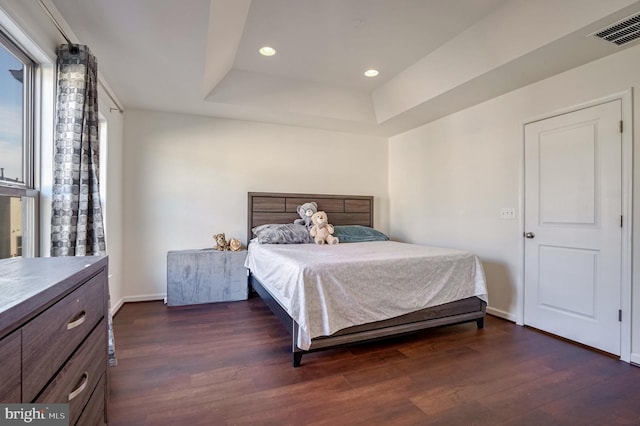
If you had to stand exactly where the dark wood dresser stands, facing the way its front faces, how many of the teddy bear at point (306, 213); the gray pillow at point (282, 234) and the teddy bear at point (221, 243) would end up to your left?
3

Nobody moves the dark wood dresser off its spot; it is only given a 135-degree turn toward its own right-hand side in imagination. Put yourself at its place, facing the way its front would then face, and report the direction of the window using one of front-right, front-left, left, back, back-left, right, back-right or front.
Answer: right

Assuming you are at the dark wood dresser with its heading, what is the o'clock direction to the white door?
The white door is roughly at 11 o'clock from the dark wood dresser.

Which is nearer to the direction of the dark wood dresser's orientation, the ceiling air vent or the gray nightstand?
the ceiling air vent

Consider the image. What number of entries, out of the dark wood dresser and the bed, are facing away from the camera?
0

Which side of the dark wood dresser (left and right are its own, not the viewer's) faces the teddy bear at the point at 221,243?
left

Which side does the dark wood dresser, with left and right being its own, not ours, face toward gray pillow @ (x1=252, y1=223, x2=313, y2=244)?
left

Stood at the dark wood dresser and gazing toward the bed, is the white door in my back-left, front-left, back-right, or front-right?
front-right

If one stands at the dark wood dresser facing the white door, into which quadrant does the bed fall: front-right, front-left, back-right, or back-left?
front-left

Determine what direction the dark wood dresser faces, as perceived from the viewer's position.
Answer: facing the viewer and to the right of the viewer

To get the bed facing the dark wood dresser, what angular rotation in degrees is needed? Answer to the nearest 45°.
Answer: approximately 90° to its right

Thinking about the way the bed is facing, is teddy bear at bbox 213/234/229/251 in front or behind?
behind

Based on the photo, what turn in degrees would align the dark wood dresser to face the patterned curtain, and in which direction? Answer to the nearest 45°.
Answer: approximately 135° to its left
